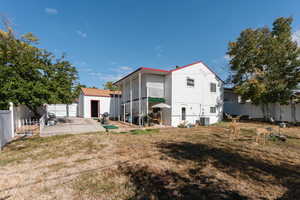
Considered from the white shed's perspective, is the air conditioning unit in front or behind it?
in front

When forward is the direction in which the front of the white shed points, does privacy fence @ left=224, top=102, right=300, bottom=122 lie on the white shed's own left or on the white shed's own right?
on the white shed's own left

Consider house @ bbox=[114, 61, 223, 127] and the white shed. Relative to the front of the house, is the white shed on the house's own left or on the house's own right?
on the house's own right

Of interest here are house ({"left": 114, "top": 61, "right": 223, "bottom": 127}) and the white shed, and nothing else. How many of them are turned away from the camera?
0

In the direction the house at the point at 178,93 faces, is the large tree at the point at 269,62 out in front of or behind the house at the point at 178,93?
behind

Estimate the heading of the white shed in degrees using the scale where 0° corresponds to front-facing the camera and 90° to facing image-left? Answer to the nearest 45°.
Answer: approximately 0°
